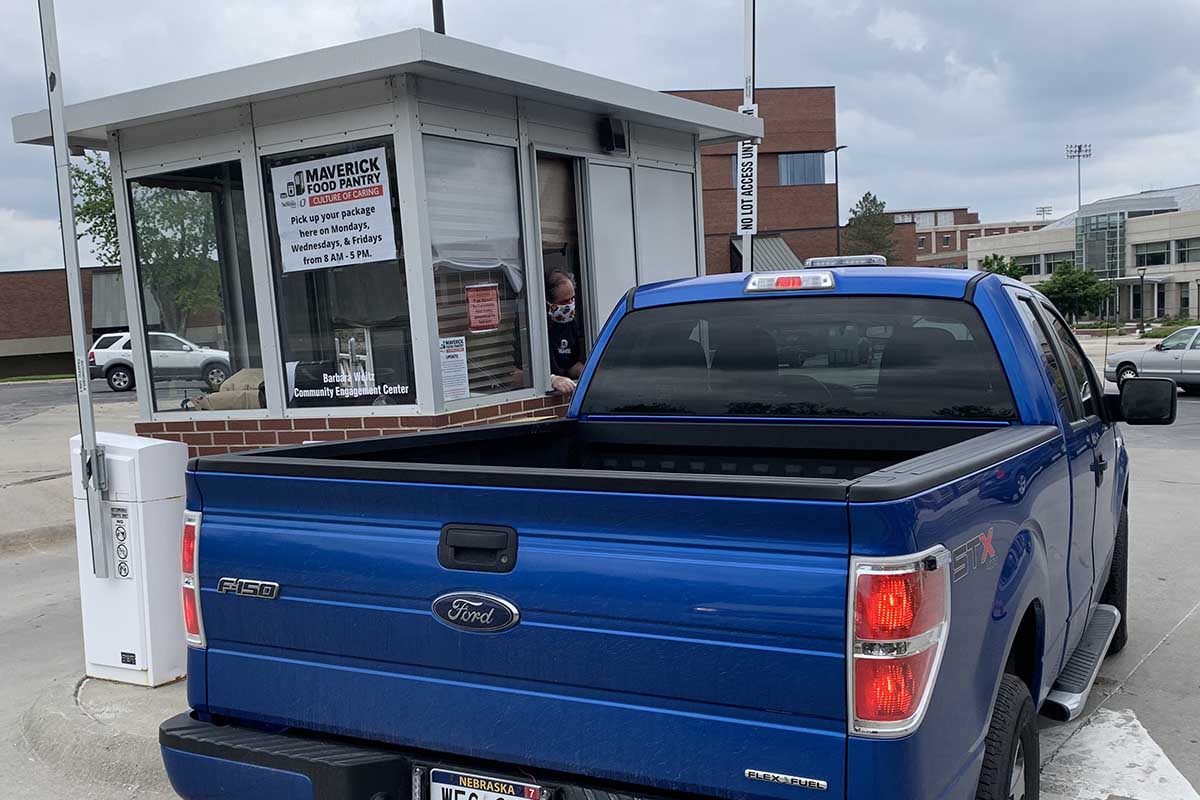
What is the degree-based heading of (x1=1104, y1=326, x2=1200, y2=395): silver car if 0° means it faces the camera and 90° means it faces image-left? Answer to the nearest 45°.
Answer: approximately 90°

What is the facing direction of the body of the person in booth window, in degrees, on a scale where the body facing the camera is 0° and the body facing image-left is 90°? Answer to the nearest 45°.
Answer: approximately 315°

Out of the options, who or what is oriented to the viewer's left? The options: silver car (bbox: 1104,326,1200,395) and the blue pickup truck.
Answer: the silver car

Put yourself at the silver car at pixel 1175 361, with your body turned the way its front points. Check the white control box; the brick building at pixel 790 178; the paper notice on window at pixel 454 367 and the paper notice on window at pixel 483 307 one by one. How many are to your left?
3

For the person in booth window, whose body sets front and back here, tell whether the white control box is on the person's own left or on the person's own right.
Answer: on the person's own right

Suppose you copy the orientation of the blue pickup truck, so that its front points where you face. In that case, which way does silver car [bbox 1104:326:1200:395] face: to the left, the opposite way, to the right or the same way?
to the left

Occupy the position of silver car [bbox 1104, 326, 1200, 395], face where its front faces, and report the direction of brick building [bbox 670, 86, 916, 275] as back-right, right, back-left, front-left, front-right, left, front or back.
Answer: front-right

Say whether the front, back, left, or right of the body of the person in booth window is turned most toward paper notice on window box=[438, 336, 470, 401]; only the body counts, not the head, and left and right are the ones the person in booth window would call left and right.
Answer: right

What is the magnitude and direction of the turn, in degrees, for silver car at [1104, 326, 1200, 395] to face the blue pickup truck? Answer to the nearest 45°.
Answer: approximately 90° to its left

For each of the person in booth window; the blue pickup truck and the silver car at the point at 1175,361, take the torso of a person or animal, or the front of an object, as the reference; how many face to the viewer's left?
1

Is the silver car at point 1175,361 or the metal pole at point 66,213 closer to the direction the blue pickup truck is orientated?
the silver car

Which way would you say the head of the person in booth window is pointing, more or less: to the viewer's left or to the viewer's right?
to the viewer's right

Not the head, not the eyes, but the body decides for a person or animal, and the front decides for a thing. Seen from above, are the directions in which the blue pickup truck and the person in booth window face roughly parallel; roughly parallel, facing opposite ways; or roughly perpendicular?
roughly perpendicular
